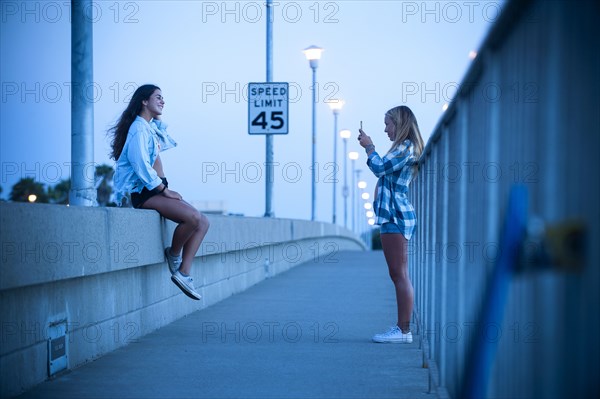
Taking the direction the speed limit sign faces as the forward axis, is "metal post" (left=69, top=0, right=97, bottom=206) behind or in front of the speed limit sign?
in front

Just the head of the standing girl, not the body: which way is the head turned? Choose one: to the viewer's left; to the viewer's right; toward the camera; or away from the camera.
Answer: to the viewer's left

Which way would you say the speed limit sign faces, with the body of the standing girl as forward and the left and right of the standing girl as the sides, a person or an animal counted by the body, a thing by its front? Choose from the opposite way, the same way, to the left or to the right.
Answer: to the left

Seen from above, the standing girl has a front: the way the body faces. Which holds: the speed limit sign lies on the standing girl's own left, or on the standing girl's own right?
on the standing girl's own right

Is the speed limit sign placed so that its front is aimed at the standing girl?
yes

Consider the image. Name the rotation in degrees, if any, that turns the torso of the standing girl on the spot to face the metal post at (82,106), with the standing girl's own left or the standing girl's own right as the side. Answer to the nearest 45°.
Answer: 0° — they already face it

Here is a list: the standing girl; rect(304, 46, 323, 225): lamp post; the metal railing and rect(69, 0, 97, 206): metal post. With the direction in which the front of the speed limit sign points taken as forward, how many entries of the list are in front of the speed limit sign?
3

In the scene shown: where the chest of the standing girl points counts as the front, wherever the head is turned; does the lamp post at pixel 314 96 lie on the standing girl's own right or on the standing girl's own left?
on the standing girl's own right

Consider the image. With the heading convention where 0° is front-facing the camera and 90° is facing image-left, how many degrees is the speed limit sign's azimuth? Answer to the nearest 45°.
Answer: approximately 0°

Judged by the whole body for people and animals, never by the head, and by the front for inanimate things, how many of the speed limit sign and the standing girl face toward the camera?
1

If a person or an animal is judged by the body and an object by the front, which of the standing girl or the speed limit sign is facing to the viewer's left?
the standing girl

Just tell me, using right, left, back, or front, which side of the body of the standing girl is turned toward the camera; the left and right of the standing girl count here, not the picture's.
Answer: left

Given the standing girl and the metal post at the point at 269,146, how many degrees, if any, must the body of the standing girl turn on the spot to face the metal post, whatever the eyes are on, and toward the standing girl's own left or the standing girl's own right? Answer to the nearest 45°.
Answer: approximately 90° to the standing girl's own right
